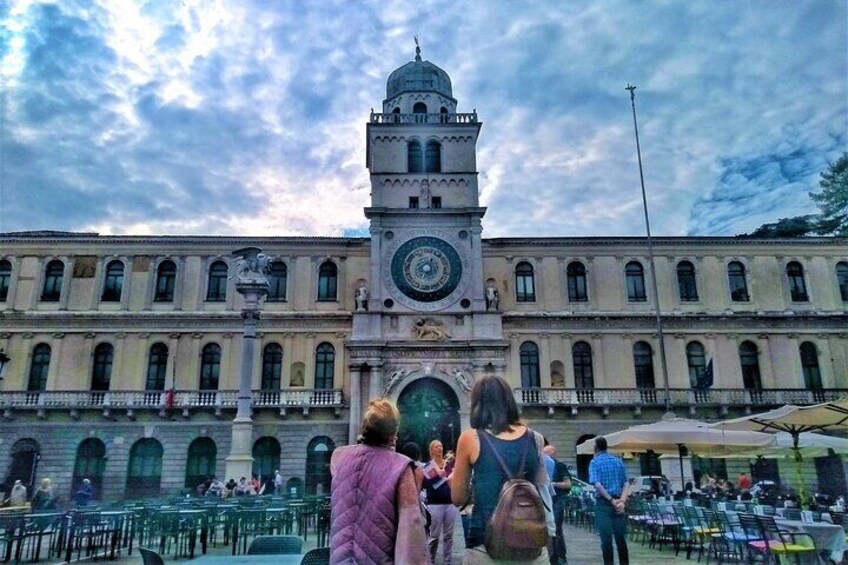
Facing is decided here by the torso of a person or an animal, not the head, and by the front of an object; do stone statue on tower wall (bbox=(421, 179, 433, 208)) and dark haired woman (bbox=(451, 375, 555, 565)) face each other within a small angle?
yes

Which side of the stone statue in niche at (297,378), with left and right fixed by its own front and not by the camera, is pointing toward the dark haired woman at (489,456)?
front

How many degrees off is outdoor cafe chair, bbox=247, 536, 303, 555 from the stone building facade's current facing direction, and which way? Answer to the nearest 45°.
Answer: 0° — it already faces it

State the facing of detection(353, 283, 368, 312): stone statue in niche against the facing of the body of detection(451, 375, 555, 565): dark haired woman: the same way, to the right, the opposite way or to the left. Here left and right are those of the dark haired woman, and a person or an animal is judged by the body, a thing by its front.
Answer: the opposite way

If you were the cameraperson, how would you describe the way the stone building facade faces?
facing the viewer

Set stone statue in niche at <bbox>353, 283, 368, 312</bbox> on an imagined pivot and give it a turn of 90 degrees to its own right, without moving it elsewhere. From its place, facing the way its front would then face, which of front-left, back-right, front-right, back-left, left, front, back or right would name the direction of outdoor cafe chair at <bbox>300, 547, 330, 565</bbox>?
left

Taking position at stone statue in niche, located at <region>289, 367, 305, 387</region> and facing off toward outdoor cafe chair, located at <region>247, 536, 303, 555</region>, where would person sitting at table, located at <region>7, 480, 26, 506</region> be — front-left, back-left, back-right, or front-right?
front-right

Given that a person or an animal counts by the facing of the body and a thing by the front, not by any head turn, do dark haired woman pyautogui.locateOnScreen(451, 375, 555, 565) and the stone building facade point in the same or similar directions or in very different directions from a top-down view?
very different directions

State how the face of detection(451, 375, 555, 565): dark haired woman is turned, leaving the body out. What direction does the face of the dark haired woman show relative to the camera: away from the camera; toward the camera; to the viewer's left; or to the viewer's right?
away from the camera

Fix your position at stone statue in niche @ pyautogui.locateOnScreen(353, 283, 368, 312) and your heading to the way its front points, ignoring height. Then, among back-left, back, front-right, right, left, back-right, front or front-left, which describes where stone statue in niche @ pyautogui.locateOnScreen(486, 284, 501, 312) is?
left

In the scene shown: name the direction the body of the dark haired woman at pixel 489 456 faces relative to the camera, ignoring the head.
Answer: away from the camera

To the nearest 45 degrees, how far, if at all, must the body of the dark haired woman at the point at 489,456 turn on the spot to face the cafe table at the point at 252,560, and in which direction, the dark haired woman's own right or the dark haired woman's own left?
approximately 45° to the dark haired woman's own left

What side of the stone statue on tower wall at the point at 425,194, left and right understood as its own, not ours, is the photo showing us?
front
